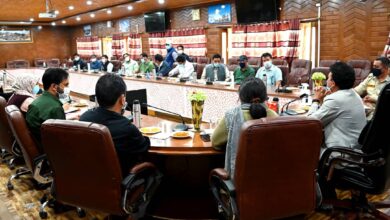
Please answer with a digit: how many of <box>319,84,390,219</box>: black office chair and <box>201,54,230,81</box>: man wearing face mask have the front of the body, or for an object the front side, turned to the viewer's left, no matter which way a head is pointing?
1

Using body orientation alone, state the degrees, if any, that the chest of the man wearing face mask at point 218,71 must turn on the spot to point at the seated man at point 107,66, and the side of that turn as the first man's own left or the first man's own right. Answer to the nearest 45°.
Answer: approximately 135° to the first man's own right

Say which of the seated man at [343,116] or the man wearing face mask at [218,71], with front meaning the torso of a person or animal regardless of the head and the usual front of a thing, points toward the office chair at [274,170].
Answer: the man wearing face mask

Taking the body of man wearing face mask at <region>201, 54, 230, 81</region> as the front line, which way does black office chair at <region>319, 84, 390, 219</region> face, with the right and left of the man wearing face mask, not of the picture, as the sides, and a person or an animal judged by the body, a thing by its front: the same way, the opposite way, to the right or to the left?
to the right

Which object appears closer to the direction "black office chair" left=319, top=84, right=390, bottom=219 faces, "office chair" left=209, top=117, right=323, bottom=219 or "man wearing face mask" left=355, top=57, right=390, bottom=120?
the office chair

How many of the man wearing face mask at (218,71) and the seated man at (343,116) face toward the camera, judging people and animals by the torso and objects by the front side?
1

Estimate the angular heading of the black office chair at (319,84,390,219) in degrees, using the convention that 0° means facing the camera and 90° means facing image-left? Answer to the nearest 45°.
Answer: approximately 90°

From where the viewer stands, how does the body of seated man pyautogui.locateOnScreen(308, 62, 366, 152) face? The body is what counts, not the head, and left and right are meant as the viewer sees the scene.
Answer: facing away from the viewer and to the left of the viewer

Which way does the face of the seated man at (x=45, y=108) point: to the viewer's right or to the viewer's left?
to the viewer's right

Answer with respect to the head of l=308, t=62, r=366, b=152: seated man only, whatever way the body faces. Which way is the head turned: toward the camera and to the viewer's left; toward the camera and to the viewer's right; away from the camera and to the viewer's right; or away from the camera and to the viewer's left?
away from the camera and to the viewer's left

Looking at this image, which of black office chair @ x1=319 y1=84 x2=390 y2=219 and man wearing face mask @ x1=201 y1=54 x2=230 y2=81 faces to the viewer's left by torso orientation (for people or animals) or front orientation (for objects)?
the black office chair

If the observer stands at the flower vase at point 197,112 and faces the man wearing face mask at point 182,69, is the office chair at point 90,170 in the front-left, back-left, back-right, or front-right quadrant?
back-left

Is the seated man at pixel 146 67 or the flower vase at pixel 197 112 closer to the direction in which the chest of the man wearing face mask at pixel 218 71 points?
the flower vase

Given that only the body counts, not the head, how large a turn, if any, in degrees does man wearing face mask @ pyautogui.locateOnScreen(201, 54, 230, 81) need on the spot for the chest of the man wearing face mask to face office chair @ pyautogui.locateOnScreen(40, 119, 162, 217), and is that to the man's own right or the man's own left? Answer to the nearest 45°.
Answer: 0° — they already face it

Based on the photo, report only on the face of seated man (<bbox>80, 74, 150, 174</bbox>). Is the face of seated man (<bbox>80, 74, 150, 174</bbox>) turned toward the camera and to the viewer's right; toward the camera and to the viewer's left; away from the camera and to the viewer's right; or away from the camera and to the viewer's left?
away from the camera and to the viewer's right
